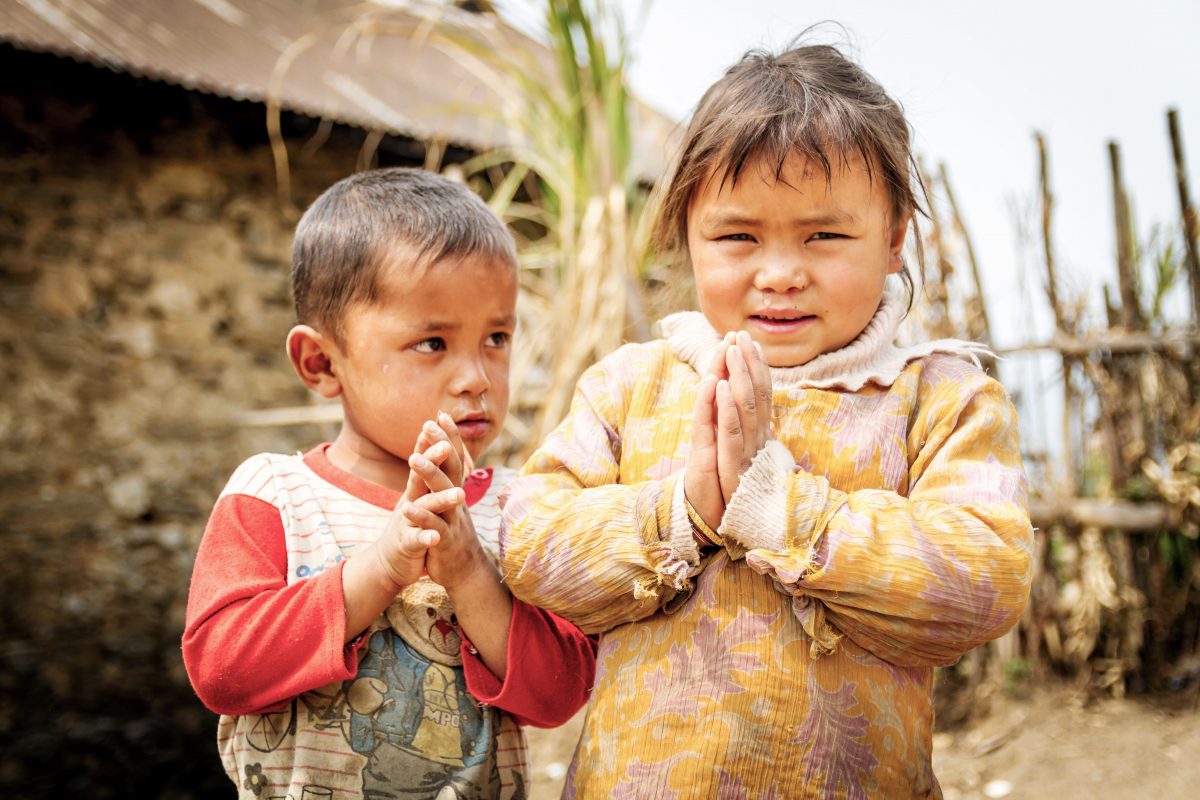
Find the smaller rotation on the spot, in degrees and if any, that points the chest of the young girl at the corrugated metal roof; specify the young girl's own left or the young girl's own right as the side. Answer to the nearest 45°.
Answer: approximately 135° to the young girl's own right

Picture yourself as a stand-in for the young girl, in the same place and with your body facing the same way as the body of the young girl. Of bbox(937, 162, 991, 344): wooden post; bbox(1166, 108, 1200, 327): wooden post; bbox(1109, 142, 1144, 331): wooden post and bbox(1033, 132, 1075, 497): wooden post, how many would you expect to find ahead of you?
0

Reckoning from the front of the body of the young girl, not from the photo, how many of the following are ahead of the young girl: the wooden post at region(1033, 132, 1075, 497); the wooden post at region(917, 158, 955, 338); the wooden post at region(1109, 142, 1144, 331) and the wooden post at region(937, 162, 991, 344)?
0

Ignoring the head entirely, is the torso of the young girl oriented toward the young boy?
no

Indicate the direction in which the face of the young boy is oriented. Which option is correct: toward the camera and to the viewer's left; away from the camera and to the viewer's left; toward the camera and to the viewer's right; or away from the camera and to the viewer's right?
toward the camera and to the viewer's right

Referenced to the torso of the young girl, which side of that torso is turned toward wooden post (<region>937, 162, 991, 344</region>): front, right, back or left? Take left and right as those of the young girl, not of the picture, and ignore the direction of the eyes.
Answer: back

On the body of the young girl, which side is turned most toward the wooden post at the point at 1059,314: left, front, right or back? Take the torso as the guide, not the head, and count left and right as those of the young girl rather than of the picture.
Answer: back

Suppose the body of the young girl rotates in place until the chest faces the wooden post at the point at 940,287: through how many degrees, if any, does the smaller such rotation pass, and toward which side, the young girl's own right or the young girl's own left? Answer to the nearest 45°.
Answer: approximately 180°

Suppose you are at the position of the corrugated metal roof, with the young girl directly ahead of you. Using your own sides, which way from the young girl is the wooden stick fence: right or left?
left

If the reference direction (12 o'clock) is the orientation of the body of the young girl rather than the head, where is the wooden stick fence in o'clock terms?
The wooden stick fence is roughly at 7 o'clock from the young girl.

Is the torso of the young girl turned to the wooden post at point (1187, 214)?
no

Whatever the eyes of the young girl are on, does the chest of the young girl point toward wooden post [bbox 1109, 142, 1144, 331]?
no

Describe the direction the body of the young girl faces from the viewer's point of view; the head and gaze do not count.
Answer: toward the camera

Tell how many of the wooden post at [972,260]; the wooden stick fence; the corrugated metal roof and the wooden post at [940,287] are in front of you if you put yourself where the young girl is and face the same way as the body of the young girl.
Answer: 0

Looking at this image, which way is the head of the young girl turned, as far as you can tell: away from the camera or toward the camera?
toward the camera
